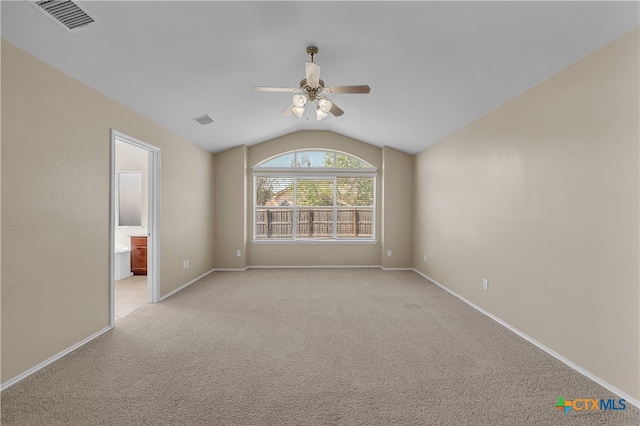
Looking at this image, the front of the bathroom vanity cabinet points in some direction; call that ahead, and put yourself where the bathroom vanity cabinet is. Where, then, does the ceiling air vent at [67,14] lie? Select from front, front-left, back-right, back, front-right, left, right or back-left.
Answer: front

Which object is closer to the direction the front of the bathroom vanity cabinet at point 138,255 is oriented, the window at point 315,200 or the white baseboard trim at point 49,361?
the white baseboard trim

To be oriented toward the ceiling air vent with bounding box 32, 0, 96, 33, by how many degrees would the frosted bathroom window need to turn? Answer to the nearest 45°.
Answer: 0° — it already faces it

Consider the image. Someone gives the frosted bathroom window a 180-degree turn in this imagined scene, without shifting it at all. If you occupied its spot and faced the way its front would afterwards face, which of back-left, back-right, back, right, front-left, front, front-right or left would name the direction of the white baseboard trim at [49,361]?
back

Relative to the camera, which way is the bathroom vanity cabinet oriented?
toward the camera

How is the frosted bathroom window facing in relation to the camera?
toward the camera

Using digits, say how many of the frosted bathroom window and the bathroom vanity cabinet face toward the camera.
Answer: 2

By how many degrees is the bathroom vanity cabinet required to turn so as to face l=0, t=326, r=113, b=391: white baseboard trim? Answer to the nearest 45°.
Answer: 0° — it already faces it
